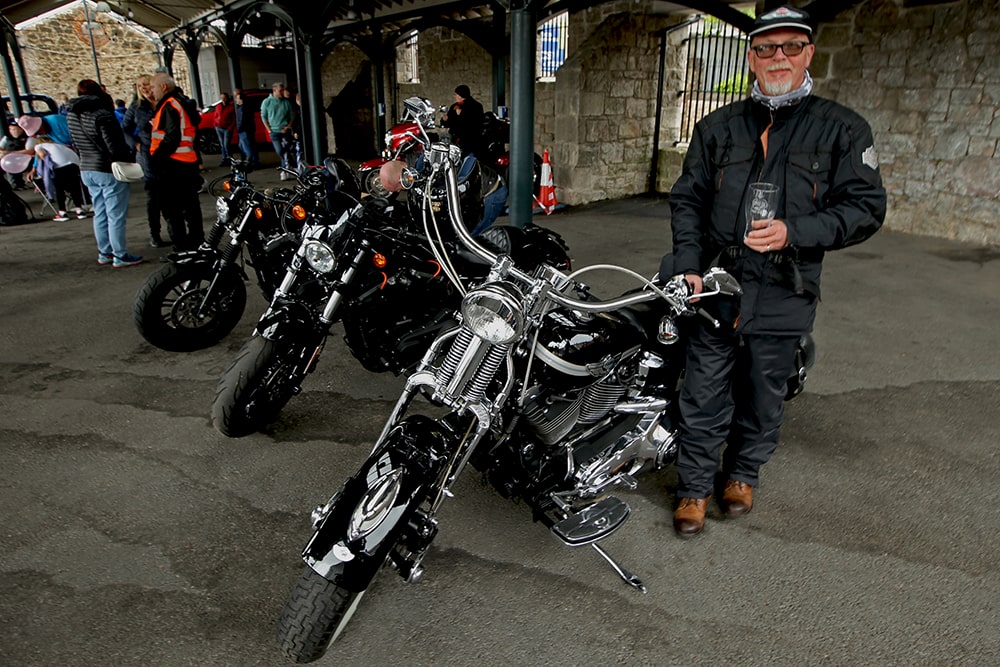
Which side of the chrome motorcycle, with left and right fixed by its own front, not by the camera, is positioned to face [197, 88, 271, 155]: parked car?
right

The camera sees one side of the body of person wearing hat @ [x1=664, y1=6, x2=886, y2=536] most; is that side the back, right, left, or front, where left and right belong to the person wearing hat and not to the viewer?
front

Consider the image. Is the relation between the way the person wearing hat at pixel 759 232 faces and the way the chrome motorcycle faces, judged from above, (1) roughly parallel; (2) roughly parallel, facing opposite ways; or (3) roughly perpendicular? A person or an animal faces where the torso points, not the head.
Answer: roughly parallel

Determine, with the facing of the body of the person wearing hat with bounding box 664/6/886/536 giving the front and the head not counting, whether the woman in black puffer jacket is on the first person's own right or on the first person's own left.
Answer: on the first person's own right

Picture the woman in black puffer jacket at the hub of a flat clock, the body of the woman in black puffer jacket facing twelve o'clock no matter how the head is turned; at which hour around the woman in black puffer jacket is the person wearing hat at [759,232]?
The person wearing hat is roughly at 4 o'clock from the woman in black puffer jacket.

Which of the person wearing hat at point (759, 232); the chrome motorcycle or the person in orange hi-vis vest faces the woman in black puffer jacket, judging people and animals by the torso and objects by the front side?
the person in orange hi-vis vest

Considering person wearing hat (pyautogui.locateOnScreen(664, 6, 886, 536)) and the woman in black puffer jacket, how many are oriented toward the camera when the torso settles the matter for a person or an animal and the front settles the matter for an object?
1

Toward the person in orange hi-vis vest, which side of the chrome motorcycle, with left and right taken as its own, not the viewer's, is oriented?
right

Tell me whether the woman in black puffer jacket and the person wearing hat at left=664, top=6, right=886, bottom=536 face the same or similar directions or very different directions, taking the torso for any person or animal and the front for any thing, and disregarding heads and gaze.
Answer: very different directions

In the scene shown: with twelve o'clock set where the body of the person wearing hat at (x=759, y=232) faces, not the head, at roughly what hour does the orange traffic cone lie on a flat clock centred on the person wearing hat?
The orange traffic cone is roughly at 5 o'clock from the person wearing hat.

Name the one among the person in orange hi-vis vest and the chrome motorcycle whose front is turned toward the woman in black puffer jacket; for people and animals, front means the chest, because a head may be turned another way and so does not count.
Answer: the person in orange hi-vis vest

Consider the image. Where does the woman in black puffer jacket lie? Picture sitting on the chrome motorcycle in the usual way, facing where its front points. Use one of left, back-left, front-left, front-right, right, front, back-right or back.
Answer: right

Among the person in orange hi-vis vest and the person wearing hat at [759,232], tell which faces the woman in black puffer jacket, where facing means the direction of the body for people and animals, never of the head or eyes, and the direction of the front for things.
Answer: the person in orange hi-vis vest

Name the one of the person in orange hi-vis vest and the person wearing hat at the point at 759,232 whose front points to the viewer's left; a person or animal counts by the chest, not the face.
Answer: the person in orange hi-vis vest

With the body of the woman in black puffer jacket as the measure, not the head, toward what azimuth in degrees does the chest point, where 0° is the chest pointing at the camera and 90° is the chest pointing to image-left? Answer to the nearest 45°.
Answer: approximately 225°

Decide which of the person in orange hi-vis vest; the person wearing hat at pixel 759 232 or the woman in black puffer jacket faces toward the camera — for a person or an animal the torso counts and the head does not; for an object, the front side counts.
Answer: the person wearing hat

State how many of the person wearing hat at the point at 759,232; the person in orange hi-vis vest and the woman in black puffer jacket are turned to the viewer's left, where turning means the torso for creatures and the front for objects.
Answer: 1

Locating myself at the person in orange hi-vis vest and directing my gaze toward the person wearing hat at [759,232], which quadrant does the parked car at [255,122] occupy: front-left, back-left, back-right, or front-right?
back-left

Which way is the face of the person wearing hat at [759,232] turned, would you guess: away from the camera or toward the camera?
toward the camera

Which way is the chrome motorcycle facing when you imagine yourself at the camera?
facing the viewer and to the left of the viewer
